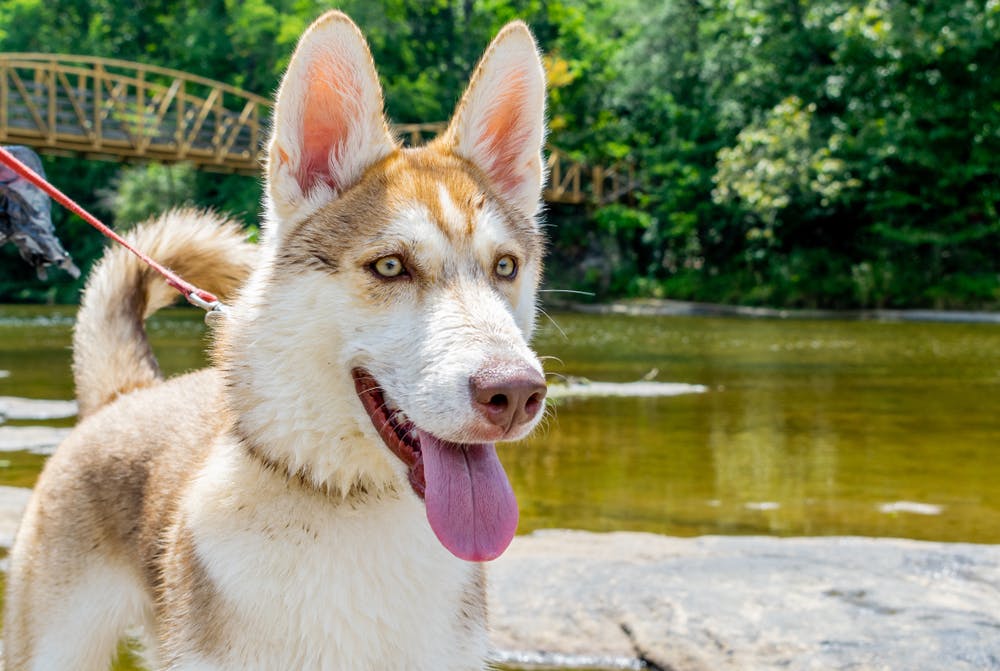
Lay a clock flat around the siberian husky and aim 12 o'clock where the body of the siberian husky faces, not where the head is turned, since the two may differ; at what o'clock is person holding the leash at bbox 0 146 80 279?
The person holding the leash is roughly at 6 o'clock from the siberian husky.

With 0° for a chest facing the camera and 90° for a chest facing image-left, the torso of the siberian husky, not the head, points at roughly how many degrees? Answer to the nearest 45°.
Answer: approximately 315°
